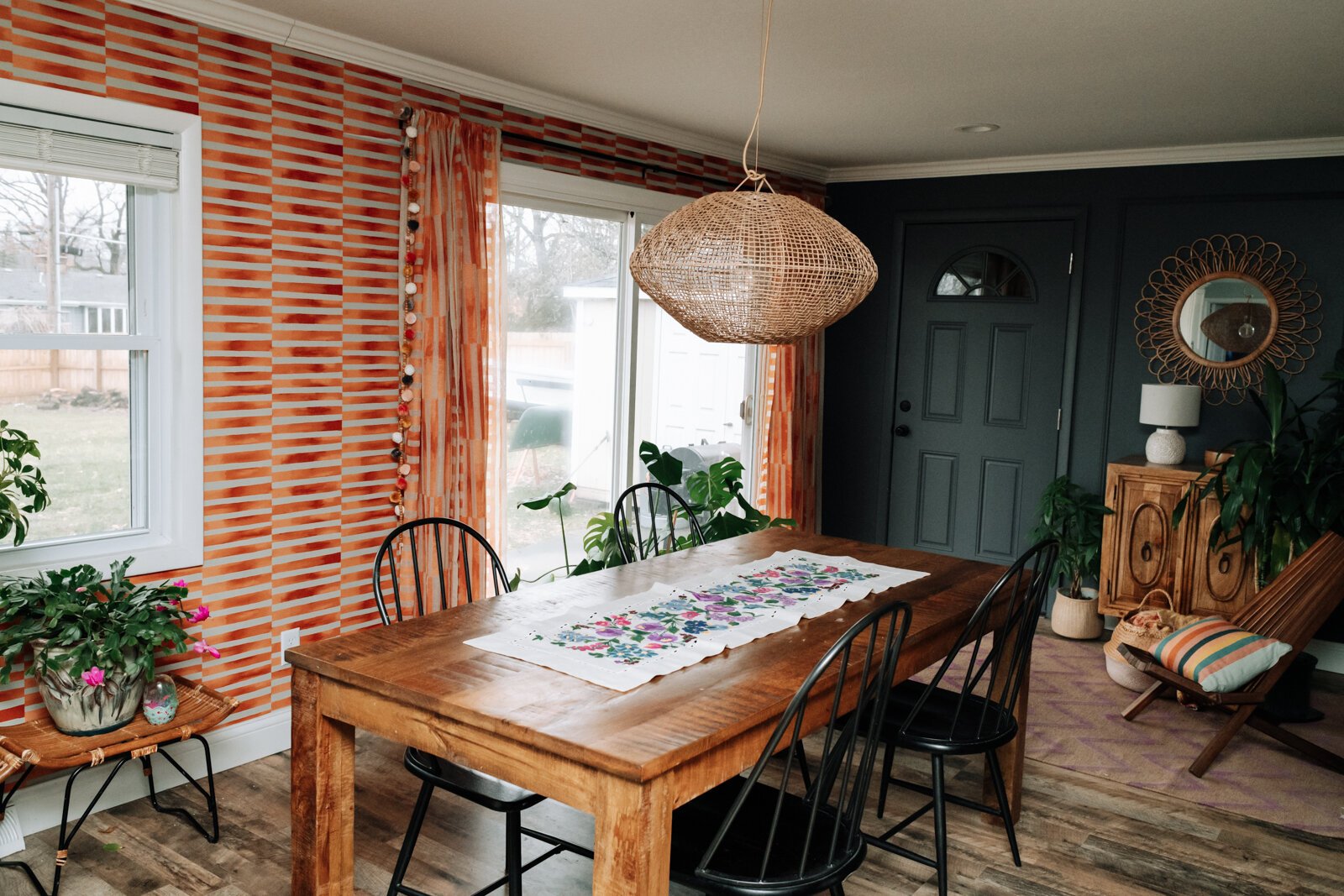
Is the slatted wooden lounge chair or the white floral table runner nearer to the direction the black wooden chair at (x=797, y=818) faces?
the white floral table runner

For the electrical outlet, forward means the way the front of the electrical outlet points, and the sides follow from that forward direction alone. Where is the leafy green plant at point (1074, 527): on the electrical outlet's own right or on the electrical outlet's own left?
on the electrical outlet's own left

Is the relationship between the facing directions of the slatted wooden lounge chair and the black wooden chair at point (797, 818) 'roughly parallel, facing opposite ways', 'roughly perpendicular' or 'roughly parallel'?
roughly perpendicular

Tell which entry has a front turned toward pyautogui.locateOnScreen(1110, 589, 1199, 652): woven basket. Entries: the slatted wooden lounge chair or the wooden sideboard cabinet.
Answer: the wooden sideboard cabinet

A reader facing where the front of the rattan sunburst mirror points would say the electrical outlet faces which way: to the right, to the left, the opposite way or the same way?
to the left

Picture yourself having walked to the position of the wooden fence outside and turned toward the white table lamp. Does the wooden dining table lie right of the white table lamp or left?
right

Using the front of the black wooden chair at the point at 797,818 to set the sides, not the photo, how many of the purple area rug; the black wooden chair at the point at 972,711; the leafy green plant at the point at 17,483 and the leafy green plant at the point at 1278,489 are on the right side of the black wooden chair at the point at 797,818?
3

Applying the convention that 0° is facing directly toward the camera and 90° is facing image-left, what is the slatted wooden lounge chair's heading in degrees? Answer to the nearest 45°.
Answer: approximately 45°

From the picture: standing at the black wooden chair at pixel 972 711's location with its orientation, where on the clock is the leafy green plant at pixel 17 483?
The leafy green plant is roughly at 10 o'clock from the black wooden chair.

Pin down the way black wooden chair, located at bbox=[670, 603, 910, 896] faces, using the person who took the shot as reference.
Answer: facing away from the viewer and to the left of the viewer
